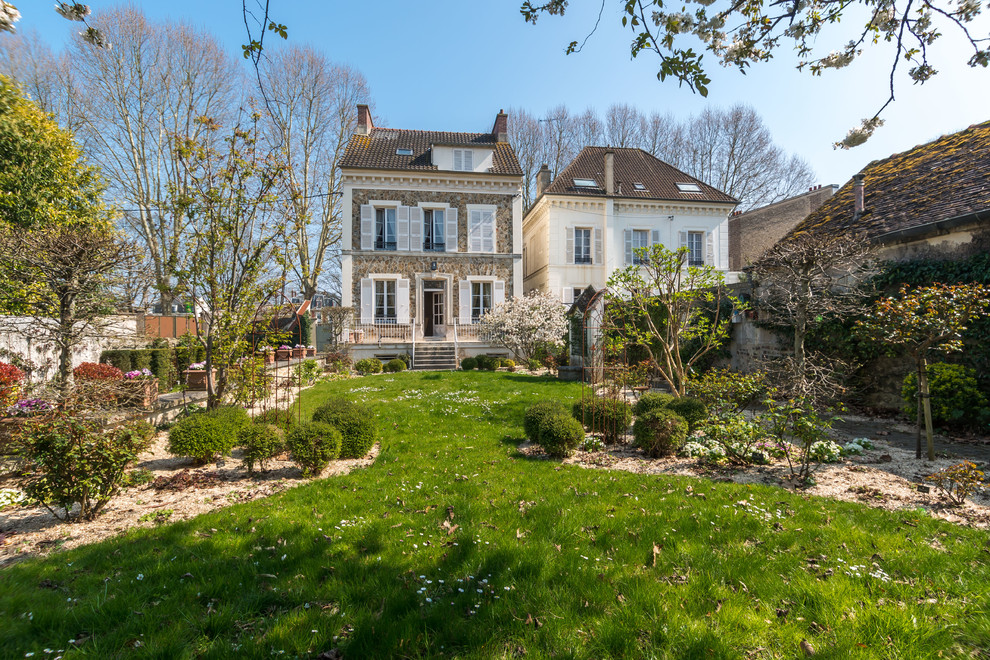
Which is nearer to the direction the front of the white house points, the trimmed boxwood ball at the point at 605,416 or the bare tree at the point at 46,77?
the trimmed boxwood ball

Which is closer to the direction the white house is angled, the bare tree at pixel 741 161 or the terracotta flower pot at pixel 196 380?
the terracotta flower pot

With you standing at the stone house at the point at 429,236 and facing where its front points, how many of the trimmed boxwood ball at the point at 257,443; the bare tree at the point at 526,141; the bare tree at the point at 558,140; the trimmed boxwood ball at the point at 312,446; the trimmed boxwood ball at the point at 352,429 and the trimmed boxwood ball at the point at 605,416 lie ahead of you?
4

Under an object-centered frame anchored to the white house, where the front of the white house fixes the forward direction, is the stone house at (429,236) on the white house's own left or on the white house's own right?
on the white house's own right

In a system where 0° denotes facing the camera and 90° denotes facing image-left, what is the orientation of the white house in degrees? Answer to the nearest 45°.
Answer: approximately 0°

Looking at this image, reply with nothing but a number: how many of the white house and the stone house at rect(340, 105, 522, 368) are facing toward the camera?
2

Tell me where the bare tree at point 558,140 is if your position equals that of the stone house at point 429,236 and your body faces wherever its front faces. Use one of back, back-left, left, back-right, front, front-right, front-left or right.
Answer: back-left

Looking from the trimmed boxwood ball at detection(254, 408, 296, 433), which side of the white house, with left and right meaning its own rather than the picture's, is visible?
front

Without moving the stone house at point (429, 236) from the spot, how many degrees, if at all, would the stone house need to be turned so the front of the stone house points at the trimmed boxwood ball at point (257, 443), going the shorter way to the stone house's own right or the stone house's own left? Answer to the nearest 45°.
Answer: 0° — it already faces it

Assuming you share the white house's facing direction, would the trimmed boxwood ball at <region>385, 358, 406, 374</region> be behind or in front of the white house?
in front

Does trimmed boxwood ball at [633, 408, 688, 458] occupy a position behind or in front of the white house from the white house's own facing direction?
in front

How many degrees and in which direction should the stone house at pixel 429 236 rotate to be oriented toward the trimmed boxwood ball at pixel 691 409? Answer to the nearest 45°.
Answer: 0° — it already faces it
